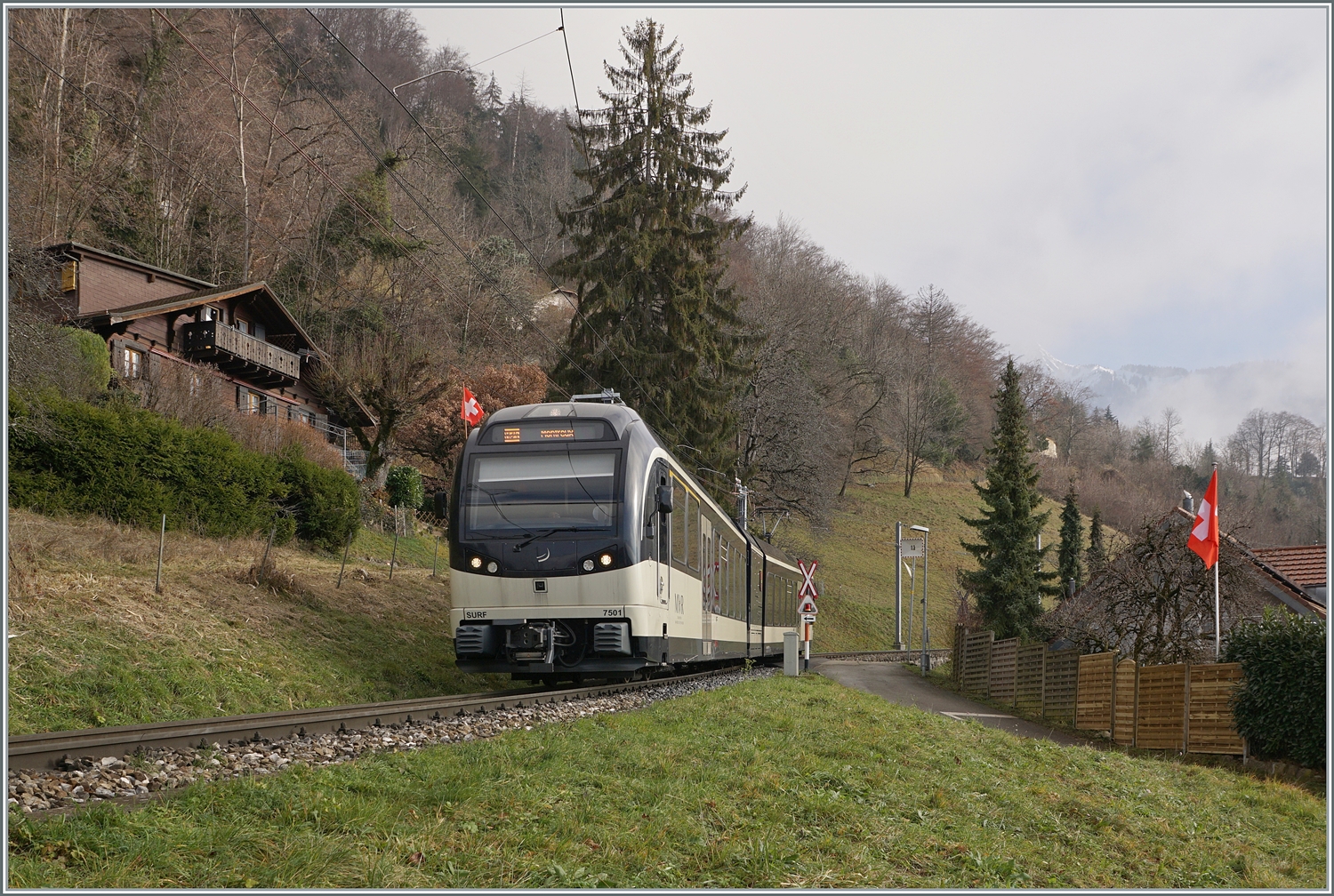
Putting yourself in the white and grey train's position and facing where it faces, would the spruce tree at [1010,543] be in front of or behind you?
behind

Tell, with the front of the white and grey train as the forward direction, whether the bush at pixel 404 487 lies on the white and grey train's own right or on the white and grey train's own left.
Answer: on the white and grey train's own right

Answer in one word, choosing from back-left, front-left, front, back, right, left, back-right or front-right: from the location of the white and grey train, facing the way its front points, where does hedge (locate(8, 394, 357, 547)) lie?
right

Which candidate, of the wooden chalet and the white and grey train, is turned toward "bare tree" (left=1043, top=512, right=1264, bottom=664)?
the wooden chalet

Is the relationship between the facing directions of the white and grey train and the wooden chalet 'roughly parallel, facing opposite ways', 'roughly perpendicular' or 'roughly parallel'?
roughly perpendicular

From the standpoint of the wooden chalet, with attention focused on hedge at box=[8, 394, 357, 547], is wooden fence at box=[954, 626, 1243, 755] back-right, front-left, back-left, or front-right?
front-left

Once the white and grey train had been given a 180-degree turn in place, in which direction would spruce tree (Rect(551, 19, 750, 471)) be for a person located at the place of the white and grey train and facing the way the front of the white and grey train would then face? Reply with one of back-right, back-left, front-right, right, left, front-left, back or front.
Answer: front-left

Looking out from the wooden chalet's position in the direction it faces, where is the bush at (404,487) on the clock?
The bush is roughly at 12 o'clock from the wooden chalet.

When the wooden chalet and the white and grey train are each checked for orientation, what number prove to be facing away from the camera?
0

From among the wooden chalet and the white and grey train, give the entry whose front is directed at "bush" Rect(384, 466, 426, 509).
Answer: the wooden chalet

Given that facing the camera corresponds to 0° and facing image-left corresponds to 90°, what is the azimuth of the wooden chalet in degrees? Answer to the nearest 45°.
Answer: approximately 315°

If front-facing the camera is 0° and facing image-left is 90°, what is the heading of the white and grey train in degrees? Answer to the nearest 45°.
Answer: approximately 45°

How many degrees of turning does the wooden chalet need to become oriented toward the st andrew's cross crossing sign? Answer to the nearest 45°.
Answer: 0° — it already faces it
